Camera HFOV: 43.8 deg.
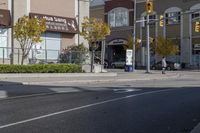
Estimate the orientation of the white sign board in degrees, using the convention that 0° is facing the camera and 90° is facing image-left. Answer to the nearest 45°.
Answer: approximately 0°

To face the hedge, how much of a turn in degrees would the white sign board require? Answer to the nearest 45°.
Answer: approximately 45° to its right

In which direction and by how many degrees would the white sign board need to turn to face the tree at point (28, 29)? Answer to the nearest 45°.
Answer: approximately 45° to its right

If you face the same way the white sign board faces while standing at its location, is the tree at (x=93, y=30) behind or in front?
in front
